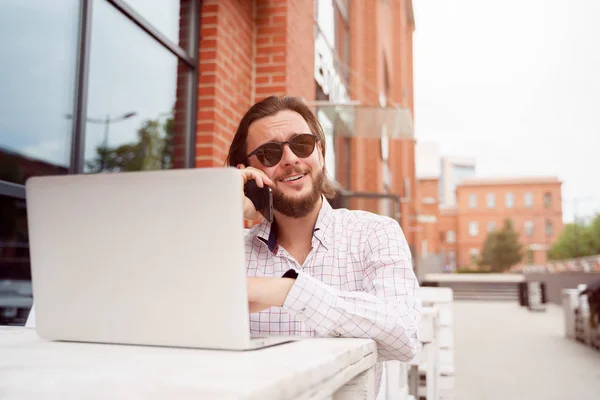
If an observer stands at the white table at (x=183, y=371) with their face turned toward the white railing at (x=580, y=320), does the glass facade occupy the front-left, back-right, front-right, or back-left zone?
front-left

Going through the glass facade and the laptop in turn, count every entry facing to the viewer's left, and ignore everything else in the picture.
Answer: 0

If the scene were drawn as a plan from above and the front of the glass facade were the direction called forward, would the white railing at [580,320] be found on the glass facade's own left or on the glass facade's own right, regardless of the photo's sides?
on the glass facade's own left

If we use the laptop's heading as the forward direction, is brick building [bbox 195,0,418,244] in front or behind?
in front

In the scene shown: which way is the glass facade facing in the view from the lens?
facing the viewer and to the right of the viewer

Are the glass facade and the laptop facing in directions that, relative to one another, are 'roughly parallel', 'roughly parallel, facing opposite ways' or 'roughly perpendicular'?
roughly perpendicular

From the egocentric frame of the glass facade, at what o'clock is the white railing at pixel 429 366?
The white railing is roughly at 11 o'clock from the glass facade.

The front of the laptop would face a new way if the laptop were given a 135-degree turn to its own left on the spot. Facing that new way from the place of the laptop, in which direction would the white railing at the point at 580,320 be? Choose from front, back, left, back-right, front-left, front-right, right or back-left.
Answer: back-right

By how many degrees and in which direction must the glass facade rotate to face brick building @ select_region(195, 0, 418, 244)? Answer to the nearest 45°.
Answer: approximately 90° to its left

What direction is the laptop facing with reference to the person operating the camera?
facing away from the viewer and to the right of the viewer

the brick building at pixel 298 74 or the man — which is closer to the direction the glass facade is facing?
the man

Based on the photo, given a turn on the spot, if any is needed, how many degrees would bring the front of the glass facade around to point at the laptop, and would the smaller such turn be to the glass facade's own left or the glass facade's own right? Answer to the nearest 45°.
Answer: approximately 45° to the glass facade's own right

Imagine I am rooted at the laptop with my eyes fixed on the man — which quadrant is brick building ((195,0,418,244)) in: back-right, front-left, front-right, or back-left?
front-left

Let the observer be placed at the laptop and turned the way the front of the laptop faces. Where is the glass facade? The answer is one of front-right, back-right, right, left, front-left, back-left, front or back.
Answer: front-left
